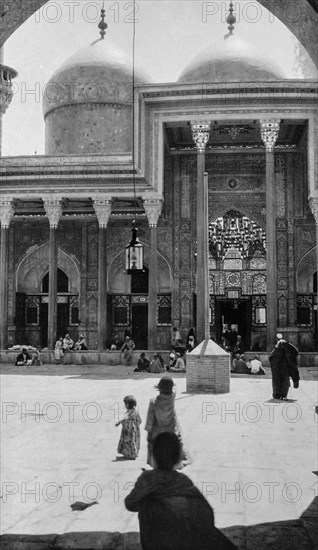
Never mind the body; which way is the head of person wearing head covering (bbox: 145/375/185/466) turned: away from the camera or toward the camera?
away from the camera

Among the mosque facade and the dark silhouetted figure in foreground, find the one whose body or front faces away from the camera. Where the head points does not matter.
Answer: the dark silhouetted figure in foreground

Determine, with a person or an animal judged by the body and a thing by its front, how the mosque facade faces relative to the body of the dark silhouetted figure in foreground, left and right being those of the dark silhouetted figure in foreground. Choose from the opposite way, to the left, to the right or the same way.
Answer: the opposite way

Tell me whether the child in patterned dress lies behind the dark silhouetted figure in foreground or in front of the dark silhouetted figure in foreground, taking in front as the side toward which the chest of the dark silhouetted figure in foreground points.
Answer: in front

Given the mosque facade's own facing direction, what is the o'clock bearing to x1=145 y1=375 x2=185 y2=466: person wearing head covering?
The person wearing head covering is roughly at 12 o'clock from the mosque facade.

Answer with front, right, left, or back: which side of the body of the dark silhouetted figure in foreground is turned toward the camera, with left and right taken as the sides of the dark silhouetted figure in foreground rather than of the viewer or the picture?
back

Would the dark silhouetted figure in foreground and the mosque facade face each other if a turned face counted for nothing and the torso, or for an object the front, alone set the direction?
yes

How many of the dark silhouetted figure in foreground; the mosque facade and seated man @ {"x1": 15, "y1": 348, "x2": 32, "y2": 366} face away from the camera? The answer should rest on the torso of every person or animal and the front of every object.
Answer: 1

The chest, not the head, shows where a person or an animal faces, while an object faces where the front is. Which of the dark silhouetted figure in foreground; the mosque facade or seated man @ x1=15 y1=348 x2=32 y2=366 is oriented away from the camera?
the dark silhouetted figure in foreground

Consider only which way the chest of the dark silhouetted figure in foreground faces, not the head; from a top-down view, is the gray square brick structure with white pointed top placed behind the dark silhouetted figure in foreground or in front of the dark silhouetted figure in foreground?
in front

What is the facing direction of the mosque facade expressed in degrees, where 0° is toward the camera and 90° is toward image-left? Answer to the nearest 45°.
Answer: approximately 0°

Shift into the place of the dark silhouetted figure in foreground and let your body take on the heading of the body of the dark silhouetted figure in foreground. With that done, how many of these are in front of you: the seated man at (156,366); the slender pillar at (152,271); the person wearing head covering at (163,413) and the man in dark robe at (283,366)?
4

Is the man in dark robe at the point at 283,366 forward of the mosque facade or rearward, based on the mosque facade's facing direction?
forward

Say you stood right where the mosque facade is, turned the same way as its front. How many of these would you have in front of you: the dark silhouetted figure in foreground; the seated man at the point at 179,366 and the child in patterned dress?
3

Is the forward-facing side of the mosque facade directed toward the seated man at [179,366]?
yes
